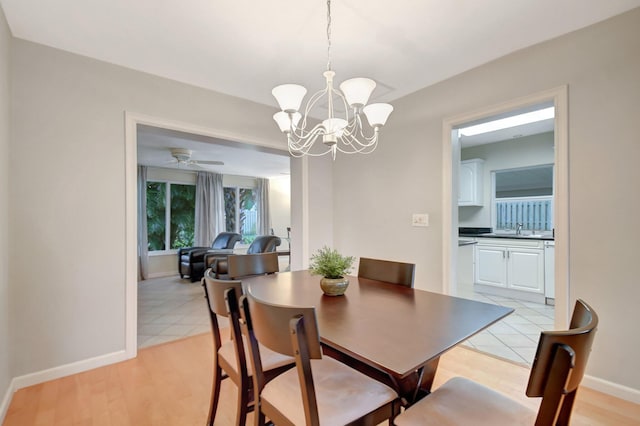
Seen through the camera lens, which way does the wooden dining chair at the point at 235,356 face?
facing away from the viewer and to the right of the viewer

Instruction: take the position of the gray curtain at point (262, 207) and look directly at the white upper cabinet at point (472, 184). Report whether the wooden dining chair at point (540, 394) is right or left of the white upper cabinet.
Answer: right

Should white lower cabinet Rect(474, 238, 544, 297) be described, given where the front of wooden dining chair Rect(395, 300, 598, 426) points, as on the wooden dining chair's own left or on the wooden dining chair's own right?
on the wooden dining chair's own right

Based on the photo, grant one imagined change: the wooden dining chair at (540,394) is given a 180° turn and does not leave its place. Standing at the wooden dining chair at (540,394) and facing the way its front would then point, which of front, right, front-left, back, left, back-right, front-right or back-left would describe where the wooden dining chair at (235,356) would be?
back-right

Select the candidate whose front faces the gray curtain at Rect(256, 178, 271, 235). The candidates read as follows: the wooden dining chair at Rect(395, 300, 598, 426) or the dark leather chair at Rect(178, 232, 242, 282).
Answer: the wooden dining chair

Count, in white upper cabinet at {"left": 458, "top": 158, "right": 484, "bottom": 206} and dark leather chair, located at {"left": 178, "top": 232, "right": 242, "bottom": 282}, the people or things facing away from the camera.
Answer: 0

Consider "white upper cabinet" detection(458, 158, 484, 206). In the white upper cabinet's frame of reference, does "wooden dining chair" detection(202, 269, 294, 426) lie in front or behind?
in front

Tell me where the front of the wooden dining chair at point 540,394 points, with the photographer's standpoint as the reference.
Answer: facing away from the viewer and to the left of the viewer

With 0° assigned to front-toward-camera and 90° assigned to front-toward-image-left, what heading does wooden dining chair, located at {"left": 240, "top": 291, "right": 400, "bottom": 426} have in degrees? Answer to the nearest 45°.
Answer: approximately 225°

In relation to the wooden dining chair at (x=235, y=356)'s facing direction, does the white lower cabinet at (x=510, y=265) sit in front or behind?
in front

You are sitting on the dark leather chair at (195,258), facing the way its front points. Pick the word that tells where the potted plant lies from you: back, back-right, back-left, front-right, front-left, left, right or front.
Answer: front-left

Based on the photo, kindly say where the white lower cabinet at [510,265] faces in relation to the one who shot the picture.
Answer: facing the viewer and to the left of the viewer

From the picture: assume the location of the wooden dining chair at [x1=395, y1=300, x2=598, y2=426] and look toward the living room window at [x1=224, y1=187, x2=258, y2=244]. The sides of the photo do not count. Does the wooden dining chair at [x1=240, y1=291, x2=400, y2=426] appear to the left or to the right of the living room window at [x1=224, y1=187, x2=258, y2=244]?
left

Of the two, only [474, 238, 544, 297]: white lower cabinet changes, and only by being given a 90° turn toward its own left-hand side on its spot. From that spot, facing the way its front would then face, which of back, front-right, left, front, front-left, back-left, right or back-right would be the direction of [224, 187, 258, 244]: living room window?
back-right
